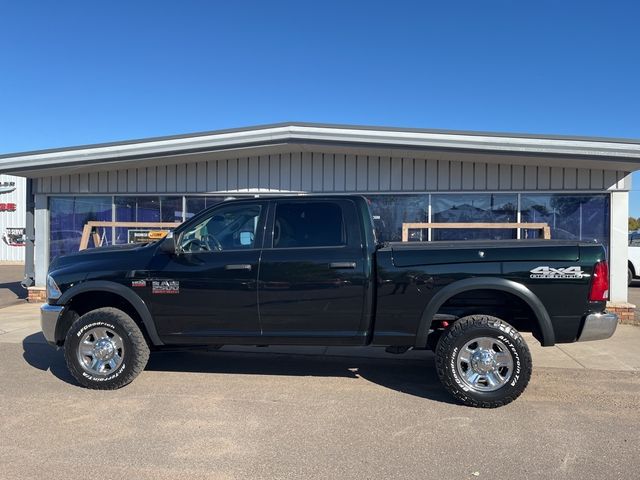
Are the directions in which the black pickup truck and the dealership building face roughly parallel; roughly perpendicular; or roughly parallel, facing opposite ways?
roughly perpendicular

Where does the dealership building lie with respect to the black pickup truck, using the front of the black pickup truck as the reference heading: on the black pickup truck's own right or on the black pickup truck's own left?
on the black pickup truck's own right

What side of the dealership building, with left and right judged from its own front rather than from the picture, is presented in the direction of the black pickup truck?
front

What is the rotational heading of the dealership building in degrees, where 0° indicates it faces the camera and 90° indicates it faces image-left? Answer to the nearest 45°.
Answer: approximately 0°

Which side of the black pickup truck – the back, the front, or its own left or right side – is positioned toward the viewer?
left

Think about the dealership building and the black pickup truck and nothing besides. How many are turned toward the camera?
1
